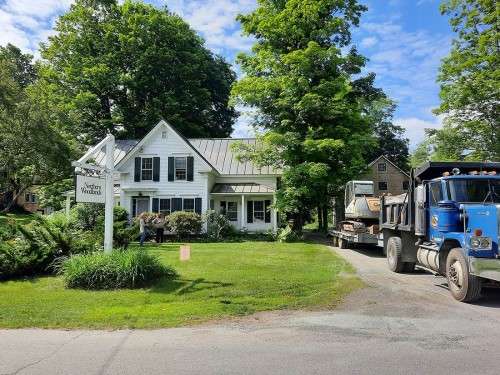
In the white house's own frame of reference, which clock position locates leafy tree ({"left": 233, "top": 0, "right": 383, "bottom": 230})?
The leafy tree is roughly at 10 o'clock from the white house.

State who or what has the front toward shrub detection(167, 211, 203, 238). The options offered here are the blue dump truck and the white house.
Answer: the white house

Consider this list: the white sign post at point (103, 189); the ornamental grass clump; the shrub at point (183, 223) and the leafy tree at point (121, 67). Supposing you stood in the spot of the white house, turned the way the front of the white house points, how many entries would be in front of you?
3

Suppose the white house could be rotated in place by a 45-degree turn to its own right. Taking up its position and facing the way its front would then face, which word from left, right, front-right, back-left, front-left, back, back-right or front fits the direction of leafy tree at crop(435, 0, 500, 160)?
back-left

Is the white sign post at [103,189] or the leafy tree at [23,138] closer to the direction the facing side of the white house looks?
the white sign post

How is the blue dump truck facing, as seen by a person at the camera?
facing the viewer and to the right of the viewer

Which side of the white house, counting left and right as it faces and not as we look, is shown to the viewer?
front

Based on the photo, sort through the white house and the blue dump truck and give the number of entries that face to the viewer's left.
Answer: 0

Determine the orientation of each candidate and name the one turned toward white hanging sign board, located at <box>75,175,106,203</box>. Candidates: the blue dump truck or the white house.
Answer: the white house

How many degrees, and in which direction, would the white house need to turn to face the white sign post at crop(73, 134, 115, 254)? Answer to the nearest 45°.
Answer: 0° — it already faces it

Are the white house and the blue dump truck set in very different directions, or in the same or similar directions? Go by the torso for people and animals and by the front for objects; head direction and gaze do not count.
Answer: same or similar directions

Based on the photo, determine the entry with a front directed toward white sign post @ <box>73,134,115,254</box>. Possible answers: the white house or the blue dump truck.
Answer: the white house

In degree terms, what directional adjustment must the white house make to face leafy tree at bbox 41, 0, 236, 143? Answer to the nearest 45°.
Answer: approximately 180°

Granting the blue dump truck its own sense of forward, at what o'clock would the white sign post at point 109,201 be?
The white sign post is roughly at 4 o'clock from the blue dump truck.
